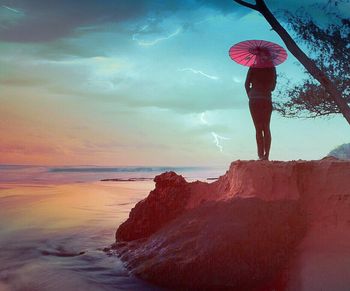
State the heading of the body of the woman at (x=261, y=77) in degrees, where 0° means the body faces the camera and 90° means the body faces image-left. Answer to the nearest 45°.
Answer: approximately 180°
